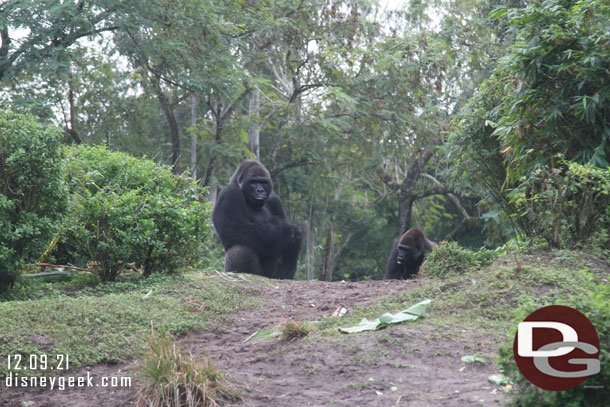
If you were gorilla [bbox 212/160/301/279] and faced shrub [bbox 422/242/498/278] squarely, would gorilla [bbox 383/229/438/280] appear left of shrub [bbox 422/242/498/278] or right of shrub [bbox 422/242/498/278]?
left

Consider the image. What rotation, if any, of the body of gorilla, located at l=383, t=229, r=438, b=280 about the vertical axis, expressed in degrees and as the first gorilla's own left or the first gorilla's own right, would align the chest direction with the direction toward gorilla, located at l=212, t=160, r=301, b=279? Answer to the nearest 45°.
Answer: approximately 45° to the first gorilla's own right

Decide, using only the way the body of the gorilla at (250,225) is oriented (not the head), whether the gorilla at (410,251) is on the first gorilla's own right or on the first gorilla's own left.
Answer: on the first gorilla's own left

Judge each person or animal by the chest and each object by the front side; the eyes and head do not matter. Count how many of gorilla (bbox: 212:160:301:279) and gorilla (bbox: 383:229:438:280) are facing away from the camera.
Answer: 0

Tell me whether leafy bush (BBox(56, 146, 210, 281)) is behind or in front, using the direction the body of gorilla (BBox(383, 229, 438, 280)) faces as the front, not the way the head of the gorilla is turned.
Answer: in front

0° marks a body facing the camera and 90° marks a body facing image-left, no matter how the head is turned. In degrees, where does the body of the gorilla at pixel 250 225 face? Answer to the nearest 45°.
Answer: approximately 315°

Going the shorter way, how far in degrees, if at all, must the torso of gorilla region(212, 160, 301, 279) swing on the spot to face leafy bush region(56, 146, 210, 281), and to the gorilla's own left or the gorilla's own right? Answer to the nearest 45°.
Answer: approximately 90° to the gorilla's own right

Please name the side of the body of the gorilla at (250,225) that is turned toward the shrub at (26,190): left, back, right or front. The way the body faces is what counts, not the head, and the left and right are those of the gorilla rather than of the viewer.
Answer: right

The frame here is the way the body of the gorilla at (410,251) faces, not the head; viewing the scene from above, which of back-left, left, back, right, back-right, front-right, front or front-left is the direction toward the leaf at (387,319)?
front-left

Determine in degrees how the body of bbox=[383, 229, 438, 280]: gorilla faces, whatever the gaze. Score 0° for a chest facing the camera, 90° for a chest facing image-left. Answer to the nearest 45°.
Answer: approximately 45°
